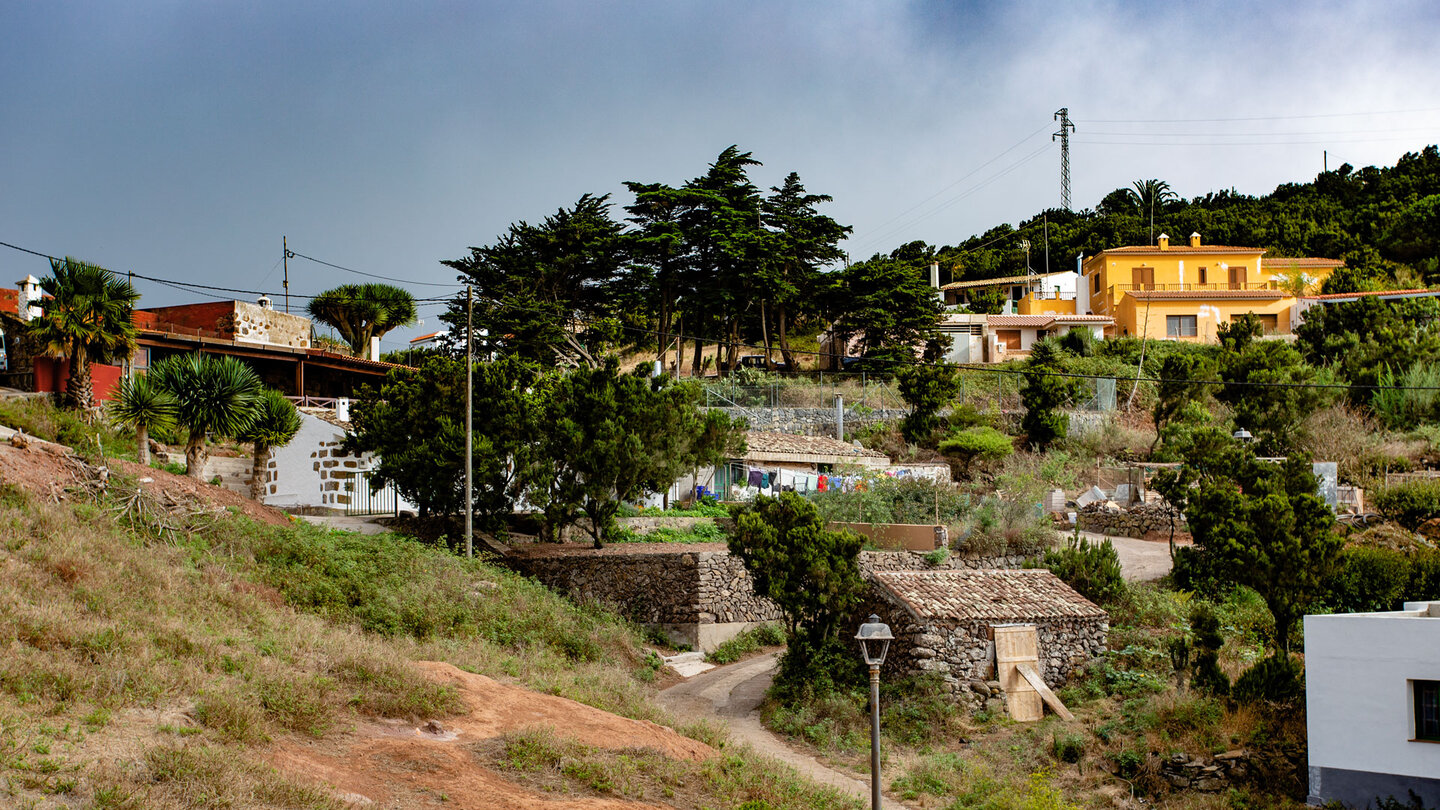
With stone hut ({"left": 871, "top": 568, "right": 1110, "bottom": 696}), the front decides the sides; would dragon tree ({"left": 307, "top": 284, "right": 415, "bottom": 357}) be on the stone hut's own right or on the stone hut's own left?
on the stone hut's own right

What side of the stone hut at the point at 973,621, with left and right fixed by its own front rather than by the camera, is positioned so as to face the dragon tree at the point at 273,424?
right

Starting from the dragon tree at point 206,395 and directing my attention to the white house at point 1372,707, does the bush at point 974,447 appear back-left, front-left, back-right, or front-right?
front-left

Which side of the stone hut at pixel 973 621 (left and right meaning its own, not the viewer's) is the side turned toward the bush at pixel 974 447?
back

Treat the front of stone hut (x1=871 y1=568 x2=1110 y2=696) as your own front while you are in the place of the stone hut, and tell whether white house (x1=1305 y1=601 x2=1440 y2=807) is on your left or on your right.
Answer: on your left

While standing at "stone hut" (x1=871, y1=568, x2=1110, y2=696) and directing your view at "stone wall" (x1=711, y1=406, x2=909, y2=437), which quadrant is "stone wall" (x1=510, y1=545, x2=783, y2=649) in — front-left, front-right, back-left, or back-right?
front-left

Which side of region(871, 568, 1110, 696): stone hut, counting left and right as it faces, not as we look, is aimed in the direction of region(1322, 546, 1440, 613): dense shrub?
left

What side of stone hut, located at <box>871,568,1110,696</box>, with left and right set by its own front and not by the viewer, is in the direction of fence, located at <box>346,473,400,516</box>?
right

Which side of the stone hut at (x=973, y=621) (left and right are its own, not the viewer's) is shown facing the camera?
front

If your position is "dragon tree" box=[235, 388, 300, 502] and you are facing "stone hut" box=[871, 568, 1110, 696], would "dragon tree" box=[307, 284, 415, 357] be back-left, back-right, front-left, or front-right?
back-left

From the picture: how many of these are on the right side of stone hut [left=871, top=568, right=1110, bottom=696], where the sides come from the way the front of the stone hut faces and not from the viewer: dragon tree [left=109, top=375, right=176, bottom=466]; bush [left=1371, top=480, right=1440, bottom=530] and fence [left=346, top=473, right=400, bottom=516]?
2

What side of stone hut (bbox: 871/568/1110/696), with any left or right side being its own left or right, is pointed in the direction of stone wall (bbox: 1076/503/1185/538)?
back

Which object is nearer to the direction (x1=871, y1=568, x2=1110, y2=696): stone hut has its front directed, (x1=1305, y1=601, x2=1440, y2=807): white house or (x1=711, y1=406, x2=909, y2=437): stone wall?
the white house

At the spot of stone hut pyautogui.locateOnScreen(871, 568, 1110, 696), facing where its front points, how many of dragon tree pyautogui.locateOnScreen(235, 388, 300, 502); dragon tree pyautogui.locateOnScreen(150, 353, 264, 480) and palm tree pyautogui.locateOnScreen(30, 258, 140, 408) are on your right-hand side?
3
